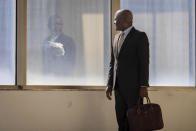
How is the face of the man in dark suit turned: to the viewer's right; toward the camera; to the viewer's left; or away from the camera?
to the viewer's left

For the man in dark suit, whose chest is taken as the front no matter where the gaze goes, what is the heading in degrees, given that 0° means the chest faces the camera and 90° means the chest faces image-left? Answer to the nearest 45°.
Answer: approximately 45°

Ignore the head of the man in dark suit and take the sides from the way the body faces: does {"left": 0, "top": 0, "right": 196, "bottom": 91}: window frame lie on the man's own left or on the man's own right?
on the man's own right

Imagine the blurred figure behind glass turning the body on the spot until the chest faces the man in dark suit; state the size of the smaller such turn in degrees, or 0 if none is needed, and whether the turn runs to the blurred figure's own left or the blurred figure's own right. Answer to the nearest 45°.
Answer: approximately 45° to the blurred figure's own left

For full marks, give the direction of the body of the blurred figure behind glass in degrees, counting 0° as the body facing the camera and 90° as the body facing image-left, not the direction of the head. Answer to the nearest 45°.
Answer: approximately 0°
